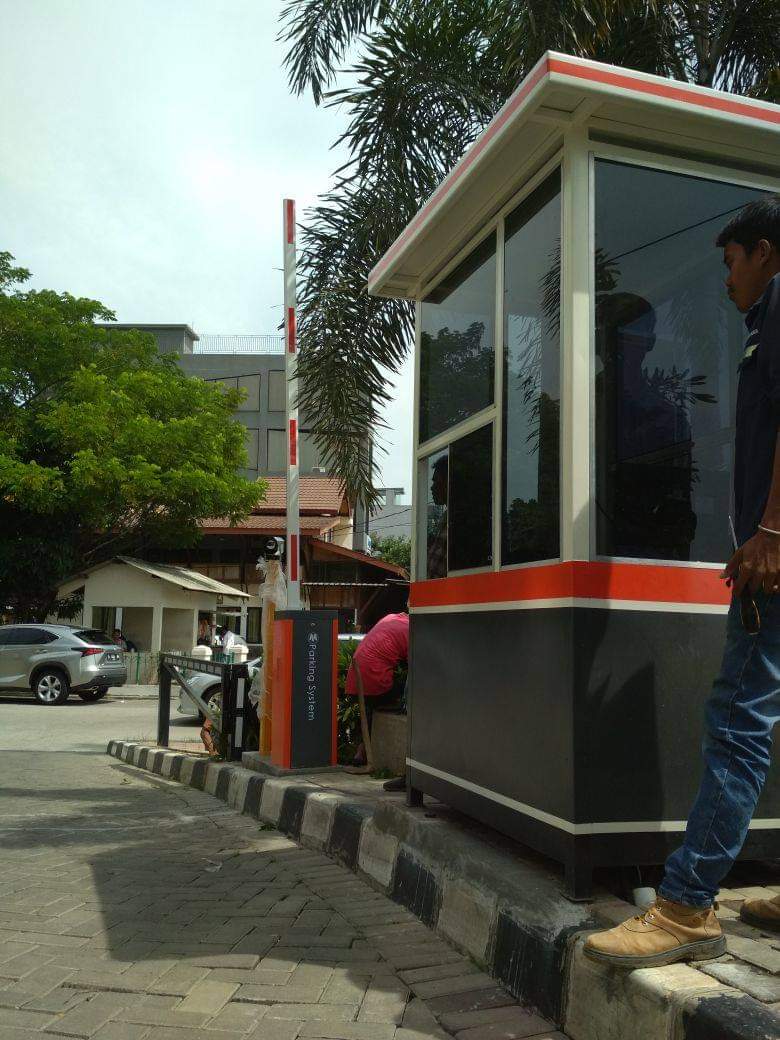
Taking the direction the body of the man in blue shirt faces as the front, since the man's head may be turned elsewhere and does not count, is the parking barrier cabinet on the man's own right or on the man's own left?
on the man's own right

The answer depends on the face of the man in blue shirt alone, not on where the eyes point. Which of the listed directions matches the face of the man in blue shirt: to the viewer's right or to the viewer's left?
to the viewer's left

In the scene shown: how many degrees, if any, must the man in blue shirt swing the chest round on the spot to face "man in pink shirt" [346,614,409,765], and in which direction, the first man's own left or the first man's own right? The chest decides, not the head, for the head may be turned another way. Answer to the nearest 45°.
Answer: approximately 45° to the first man's own right

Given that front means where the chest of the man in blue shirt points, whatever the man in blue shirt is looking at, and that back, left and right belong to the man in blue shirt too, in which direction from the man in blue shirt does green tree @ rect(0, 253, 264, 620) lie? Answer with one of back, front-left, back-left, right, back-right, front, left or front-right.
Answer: front-right

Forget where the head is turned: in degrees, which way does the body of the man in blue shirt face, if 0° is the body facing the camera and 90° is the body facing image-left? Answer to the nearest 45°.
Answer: approximately 90°
